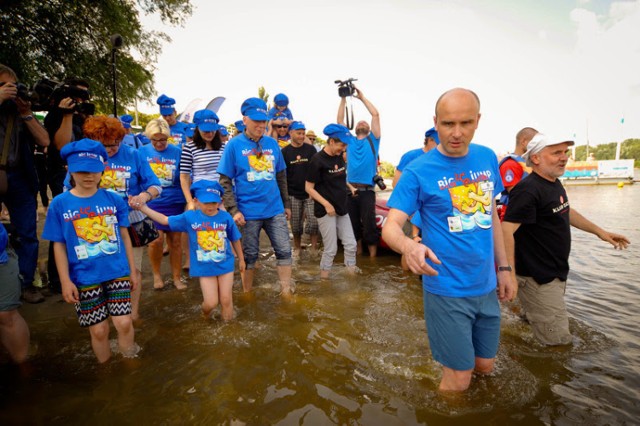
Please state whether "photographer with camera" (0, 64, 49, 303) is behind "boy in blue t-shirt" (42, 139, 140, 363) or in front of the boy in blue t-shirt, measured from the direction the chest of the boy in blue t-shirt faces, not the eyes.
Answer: behind

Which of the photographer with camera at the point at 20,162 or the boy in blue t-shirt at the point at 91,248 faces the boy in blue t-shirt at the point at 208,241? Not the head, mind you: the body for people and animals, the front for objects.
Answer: the photographer with camera

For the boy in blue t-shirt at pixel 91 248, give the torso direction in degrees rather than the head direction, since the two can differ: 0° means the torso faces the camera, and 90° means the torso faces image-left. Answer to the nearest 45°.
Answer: approximately 0°

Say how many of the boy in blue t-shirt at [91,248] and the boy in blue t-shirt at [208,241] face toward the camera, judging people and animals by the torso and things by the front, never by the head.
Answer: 2

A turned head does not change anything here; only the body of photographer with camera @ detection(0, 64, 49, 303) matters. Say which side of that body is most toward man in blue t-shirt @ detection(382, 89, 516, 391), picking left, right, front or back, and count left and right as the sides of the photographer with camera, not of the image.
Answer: front

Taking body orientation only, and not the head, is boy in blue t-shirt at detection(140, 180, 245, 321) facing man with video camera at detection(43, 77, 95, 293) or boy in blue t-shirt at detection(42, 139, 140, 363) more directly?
the boy in blue t-shirt

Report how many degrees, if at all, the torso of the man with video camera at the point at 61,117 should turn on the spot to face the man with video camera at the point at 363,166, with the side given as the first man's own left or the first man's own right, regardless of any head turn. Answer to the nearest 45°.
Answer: approximately 45° to the first man's own left

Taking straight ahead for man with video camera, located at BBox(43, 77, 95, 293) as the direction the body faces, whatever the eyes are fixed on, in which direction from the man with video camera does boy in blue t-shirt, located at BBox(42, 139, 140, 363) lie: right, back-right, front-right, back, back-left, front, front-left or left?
front-right

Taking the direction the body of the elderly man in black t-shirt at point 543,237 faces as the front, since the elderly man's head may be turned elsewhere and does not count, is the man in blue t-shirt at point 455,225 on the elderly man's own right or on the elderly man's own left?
on the elderly man's own right

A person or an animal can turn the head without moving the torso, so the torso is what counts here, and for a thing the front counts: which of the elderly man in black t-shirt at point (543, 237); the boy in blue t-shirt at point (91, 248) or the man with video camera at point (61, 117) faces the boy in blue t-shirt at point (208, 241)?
the man with video camera

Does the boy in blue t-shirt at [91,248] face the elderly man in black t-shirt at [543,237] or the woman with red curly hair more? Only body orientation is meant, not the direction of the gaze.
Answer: the elderly man in black t-shirt

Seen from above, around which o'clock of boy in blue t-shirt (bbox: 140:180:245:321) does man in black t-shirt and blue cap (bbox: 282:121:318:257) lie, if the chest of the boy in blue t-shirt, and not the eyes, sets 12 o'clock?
The man in black t-shirt and blue cap is roughly at 7 o'clock from the boy in blue t-shirt.
